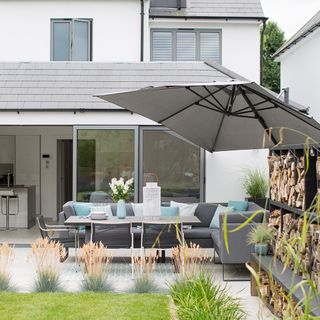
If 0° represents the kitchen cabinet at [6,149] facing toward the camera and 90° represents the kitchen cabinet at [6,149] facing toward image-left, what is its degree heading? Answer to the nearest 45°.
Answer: approximately 0°

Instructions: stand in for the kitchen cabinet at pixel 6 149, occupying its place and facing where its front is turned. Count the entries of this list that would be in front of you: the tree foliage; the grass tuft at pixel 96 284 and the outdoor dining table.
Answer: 2

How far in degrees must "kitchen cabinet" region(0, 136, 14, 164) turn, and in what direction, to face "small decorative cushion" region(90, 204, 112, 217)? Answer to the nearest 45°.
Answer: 0° — it already faces it

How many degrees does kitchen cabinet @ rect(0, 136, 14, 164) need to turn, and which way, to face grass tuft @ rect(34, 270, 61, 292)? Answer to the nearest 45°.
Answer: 0° — it already faces it

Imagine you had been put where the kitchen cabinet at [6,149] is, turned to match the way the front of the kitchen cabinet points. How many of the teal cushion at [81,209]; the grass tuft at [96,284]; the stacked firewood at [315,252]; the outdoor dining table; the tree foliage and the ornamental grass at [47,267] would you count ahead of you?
5

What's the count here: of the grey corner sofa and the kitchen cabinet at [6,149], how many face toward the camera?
2

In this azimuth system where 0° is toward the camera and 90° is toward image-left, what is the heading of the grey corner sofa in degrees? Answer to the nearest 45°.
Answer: approximately 0°

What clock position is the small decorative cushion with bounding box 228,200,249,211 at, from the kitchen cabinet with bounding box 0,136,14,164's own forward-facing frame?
The small decorative cushion is roughly at 11 o'clock from the kitchen cabinet.

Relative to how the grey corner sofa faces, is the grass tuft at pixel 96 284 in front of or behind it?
in front

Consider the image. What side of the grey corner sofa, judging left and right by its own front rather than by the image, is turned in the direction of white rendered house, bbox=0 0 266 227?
back
